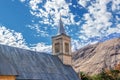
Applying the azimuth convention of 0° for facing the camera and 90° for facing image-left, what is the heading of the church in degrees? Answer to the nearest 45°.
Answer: approximately 225°
